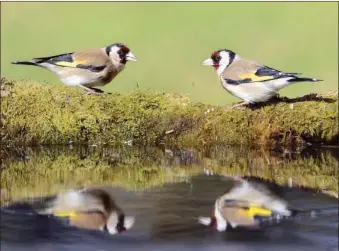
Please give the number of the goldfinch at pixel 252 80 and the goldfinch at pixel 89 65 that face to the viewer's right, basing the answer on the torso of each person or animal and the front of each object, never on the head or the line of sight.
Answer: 1

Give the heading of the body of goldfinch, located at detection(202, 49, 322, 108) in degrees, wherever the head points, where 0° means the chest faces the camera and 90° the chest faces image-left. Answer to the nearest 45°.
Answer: approximately 90°

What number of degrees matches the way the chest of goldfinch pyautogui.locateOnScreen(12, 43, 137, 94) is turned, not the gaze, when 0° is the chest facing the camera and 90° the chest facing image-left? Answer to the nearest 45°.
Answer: approximately 270°

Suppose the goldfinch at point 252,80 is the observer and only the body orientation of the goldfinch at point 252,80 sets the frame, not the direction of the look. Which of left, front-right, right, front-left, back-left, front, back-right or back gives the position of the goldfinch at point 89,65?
front

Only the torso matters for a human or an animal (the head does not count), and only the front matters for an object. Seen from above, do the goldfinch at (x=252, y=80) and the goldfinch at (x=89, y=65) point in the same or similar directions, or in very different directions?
very different directions

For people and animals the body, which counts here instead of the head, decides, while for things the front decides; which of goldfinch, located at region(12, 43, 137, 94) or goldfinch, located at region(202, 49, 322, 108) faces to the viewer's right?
goldfinch, located at region(12, 43, 137, 94)

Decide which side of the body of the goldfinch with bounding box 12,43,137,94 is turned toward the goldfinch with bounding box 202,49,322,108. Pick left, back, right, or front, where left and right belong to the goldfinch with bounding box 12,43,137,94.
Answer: front
